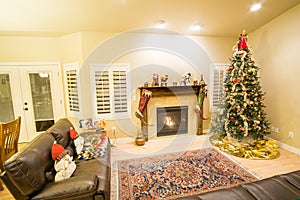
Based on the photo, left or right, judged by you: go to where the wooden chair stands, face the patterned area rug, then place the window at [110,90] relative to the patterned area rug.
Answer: left

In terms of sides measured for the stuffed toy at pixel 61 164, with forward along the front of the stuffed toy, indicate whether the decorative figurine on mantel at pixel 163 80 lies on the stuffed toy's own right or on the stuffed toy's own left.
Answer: on the stuffed toy's own left

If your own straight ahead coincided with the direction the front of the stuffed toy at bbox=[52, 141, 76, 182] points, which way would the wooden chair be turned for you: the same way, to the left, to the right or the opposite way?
the opposite way

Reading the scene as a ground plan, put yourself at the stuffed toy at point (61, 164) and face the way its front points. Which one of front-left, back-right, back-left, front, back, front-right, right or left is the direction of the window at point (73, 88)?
back-left

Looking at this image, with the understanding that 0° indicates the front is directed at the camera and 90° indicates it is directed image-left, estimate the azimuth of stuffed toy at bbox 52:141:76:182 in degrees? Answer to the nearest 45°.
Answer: approximately 315°

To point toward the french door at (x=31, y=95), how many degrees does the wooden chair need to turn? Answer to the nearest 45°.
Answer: approximately 45° to its right

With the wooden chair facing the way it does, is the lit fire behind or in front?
behind

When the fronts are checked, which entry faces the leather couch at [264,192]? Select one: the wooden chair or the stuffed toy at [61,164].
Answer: the stuffed toy

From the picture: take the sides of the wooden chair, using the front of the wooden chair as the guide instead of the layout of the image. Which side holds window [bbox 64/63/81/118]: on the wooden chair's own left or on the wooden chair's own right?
on the wooden chair's own right

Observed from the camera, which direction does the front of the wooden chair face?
facing away from the viewer and to the left of the viewer
